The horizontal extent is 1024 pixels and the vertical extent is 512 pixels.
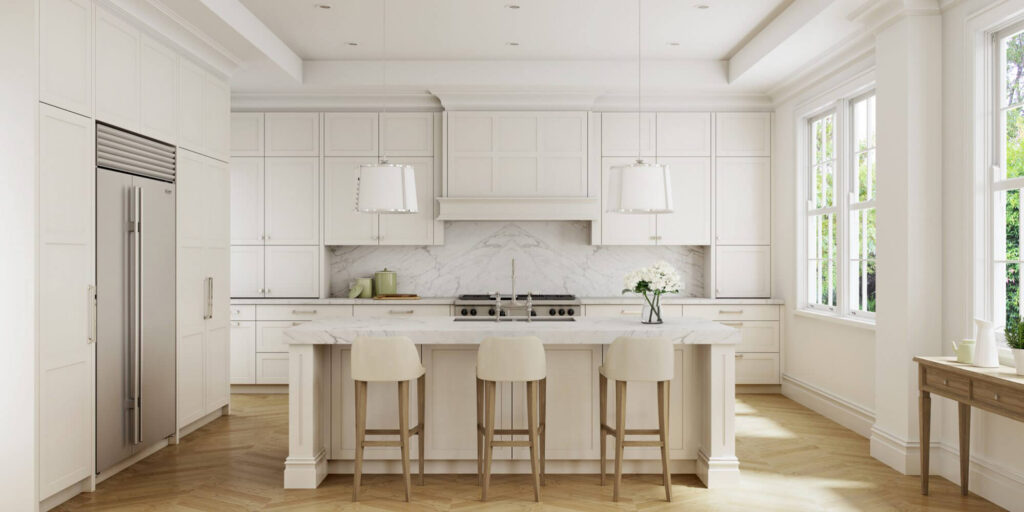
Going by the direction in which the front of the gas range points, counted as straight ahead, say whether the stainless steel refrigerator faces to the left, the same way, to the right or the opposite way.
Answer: to the left

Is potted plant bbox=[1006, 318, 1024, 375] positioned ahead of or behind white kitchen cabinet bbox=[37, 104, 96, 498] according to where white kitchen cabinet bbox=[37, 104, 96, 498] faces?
ahead

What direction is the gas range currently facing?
toward the camera

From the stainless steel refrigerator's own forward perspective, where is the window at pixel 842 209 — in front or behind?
in front

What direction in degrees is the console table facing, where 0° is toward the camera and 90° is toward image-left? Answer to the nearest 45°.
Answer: approximately 45°

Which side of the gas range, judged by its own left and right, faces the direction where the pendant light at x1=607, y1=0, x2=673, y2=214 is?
front

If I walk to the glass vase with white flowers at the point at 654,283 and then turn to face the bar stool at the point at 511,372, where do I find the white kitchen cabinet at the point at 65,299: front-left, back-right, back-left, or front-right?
front-right

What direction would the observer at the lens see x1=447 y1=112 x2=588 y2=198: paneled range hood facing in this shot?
facing the viewer

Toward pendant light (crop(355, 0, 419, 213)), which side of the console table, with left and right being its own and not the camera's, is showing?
front

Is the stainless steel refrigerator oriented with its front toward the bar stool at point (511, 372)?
yes

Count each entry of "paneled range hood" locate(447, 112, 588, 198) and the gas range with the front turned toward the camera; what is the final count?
2

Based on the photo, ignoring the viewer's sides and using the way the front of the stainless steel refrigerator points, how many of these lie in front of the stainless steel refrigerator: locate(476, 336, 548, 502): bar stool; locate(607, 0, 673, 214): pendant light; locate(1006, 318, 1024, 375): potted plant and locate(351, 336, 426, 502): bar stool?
4

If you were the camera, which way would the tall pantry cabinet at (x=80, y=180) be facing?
facing the viewer and to the right of the viewer

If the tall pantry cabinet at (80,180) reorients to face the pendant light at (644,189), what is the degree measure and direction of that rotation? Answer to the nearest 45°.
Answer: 0° — it already faces it

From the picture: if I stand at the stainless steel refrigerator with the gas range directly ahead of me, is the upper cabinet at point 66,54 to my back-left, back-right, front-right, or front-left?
back-right
